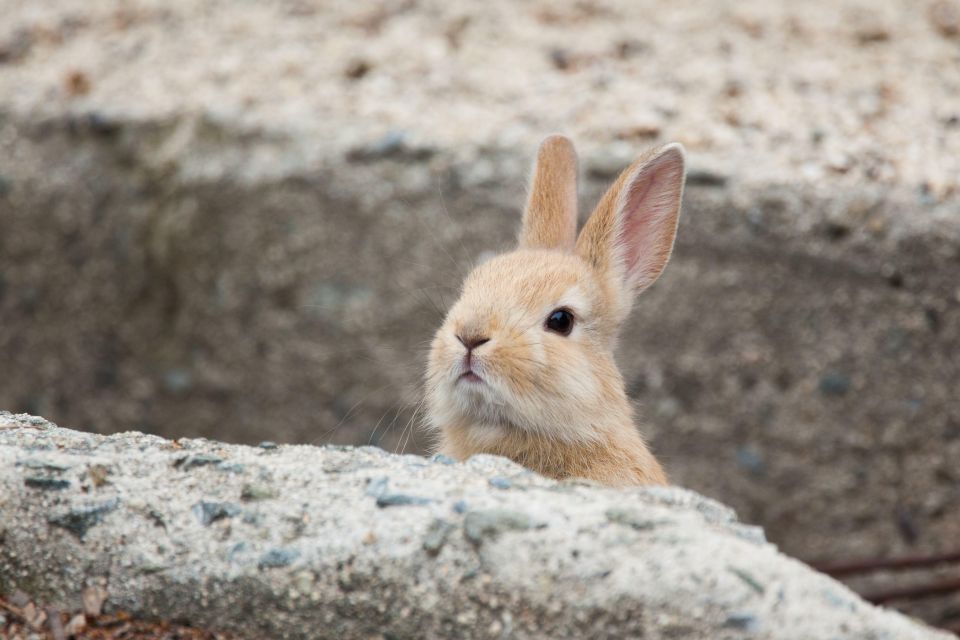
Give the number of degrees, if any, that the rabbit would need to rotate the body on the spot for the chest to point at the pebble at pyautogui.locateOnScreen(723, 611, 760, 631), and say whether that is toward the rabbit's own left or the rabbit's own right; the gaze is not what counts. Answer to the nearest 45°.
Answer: approximately 45° to the rabbit's own left

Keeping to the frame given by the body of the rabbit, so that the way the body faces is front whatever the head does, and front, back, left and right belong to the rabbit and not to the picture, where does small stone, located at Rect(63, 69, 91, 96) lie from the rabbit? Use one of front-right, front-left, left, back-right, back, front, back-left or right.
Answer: right

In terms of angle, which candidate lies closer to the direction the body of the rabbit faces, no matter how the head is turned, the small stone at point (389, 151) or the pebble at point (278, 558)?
the pebble

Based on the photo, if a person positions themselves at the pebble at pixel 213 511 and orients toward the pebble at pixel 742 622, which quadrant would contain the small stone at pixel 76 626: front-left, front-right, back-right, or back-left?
back-right

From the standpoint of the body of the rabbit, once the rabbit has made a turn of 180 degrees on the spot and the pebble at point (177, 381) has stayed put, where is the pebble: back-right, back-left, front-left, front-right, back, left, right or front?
left

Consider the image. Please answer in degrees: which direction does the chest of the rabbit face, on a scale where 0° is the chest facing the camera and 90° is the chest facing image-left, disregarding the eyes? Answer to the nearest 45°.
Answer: approximately 45°

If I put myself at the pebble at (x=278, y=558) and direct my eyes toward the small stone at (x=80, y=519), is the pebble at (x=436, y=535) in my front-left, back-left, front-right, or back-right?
back-right

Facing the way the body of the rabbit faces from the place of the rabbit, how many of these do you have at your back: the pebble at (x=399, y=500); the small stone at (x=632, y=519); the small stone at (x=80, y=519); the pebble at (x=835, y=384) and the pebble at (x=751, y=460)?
2

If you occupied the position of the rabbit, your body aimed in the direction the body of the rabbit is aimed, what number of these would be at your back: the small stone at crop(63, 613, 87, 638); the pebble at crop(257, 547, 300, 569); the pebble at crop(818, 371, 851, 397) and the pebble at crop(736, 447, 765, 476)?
2

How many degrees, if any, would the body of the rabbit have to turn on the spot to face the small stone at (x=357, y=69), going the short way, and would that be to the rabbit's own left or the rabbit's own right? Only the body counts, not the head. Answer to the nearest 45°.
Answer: approximately 90° to the rabbit's own right

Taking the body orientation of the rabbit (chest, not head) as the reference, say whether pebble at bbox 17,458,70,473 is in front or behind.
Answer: in front

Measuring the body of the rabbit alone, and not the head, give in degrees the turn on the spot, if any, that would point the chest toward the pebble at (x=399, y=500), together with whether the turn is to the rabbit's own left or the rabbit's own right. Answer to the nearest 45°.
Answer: approximately 45° to the rabbit's own left

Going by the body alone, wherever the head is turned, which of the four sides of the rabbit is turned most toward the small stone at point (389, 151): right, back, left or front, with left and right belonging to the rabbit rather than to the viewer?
right

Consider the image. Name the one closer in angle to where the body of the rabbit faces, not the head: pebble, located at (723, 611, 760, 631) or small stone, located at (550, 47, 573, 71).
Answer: the pebble

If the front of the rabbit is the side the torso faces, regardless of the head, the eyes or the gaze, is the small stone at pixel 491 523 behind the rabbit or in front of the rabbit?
in front
